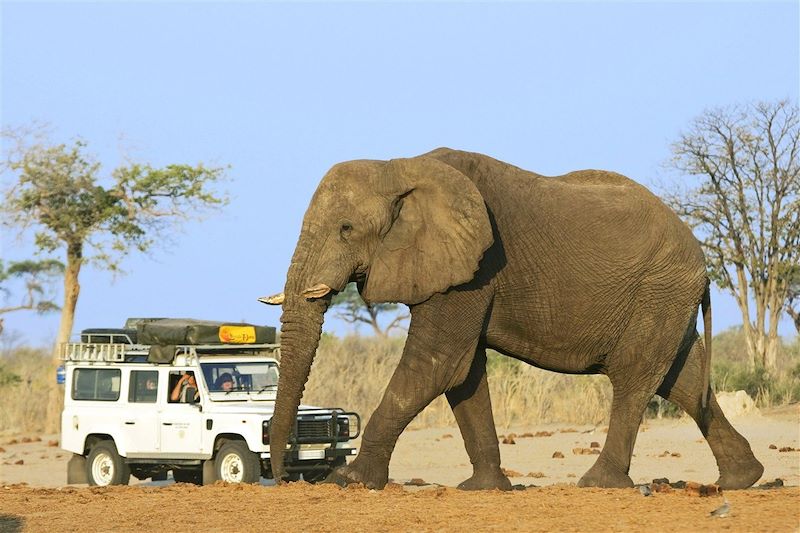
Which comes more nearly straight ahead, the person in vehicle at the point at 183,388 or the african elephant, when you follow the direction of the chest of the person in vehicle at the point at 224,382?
the african elephant

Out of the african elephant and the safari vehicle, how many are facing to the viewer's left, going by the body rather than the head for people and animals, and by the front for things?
1

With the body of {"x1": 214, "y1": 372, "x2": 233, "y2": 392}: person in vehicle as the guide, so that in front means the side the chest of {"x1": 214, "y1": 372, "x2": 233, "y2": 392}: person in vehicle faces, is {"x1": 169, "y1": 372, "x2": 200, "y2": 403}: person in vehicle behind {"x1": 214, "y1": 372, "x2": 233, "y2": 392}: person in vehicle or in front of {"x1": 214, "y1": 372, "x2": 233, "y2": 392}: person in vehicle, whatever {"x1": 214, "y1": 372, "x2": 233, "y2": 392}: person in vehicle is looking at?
behind

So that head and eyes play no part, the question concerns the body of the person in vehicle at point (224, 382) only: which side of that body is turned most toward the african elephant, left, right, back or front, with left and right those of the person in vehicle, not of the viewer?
front

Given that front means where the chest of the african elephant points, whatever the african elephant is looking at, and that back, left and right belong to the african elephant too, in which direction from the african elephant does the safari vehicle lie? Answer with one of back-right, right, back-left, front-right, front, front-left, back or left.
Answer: front-right

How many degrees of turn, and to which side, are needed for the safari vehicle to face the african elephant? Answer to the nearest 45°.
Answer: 0° — it already faces it

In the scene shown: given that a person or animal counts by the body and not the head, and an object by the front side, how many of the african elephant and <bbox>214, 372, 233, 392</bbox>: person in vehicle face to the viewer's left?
1

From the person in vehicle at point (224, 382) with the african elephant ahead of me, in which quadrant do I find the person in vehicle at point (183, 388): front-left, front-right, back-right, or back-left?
back-right

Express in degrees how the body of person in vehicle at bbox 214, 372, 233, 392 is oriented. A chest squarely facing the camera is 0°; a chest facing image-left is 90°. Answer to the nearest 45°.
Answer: approximately 315°

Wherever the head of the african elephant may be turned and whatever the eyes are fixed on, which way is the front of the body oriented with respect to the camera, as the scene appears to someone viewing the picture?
to the viewer's left
